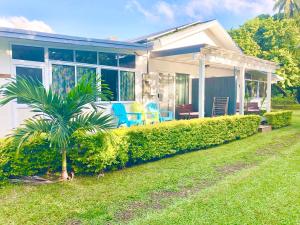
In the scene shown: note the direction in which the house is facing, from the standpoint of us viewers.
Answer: facing the viewer and to the right of the viewer

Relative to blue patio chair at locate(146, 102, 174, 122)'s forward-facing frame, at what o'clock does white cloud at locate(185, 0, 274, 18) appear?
The white cloud is roughly at 8 o'clock from the blue patio chair.

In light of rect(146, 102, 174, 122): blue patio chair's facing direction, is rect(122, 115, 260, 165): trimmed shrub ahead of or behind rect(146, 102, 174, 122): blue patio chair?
ahead

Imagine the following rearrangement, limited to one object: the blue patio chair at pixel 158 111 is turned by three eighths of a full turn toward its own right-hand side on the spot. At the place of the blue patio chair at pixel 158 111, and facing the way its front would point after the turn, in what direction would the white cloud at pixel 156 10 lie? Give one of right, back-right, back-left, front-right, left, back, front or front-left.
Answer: right

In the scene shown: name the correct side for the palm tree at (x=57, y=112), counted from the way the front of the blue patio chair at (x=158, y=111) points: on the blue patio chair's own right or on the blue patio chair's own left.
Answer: on the blue patio chair's own right

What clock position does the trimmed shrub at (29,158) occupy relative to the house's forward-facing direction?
The trimmed shrub is roughly at 2 o'clock from the house.

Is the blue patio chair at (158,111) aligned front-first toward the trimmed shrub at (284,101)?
no

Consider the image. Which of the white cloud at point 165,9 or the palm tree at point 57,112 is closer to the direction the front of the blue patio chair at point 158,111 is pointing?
the palm tree

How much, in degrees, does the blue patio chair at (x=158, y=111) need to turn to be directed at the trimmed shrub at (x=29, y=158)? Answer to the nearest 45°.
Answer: approximately 45° to its right

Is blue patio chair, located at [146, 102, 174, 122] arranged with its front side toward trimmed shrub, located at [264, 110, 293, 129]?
no

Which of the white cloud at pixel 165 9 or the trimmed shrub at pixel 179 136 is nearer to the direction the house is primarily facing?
the trimmed shrub

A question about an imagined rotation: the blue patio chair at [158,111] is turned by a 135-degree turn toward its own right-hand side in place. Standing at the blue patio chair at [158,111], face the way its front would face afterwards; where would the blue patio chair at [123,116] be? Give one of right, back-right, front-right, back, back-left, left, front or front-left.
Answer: front-left
